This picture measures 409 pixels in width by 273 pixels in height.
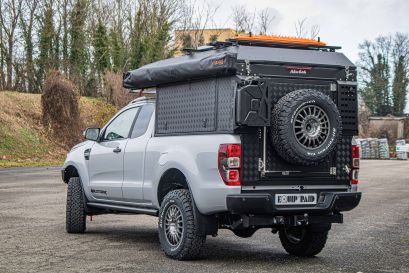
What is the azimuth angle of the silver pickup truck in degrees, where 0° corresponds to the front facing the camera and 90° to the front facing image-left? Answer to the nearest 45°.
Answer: approximately 135°
